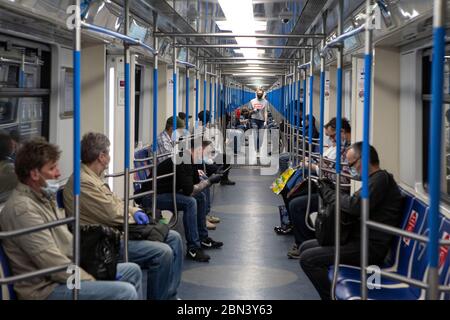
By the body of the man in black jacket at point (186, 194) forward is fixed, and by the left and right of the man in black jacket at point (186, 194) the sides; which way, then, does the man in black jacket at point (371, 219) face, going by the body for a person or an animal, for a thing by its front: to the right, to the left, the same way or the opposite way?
the opposite way

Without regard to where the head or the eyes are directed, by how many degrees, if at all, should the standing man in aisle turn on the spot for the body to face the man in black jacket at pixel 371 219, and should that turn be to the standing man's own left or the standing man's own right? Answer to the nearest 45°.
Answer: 0° — they already face them

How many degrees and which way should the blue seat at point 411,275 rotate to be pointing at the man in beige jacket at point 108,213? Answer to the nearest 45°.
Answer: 0° — it already faces them

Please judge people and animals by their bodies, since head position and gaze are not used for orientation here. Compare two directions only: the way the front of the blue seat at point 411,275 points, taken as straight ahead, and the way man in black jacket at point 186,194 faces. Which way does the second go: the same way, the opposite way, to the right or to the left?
the opposite way

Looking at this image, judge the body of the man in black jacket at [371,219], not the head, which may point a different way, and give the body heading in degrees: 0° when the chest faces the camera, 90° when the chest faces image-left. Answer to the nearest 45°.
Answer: approximately 90°

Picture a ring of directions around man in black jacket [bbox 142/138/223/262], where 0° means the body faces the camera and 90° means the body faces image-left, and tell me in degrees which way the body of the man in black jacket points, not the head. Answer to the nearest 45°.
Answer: approximately 270°

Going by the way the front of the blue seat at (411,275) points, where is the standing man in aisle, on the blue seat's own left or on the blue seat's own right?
on the blue seat's own right

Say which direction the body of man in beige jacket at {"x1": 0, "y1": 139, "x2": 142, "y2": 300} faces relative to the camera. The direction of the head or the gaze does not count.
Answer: to the viewer's right

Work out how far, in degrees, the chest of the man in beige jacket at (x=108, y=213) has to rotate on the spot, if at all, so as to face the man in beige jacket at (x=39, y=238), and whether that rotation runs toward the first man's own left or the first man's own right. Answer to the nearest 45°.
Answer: approximately 90° to the first man's own right
